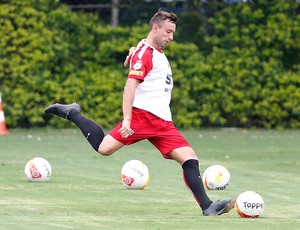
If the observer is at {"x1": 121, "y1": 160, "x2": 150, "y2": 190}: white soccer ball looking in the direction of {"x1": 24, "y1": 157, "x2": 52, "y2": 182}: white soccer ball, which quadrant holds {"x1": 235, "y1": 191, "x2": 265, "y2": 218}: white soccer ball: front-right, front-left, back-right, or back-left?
back-left

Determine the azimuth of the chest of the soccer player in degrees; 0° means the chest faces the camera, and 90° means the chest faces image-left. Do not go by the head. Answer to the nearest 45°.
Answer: approximately 270°

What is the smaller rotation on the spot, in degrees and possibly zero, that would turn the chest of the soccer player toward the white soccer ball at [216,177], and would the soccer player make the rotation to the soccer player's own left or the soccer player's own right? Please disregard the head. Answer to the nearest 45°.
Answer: approximately 45° to the soccer player's own left
